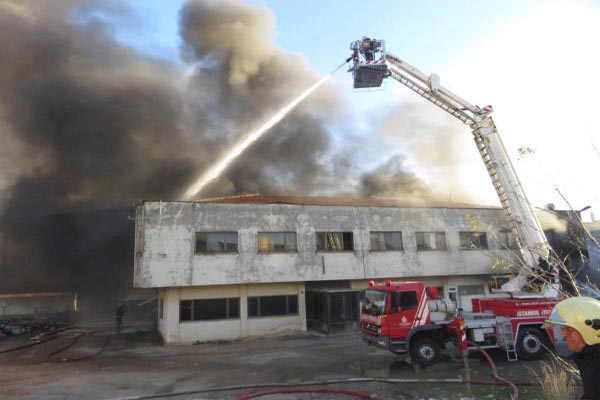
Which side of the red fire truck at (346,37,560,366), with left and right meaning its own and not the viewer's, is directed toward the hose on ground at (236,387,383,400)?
front

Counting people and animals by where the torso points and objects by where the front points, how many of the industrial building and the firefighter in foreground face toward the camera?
1

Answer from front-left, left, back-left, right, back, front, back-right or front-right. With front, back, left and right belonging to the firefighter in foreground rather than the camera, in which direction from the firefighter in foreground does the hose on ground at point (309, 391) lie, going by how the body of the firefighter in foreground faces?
front-right

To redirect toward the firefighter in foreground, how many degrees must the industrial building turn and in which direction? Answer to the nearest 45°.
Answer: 0° — it already faces them

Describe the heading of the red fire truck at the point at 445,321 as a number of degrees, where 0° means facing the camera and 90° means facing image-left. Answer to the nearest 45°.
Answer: approximately 45°

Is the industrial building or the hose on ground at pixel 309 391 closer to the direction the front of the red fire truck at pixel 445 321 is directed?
the hose on ground

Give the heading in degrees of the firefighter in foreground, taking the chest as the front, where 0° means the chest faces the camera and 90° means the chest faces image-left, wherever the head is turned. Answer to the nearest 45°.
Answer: approximately 90°

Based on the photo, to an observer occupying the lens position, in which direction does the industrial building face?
facing the viewer

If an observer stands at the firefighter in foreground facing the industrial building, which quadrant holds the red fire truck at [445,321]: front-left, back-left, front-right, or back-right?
front-right

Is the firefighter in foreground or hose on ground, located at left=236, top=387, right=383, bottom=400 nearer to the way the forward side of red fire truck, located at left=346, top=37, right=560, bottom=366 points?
the hose on ground

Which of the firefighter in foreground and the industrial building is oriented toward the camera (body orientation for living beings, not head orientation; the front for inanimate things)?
the industrial building
